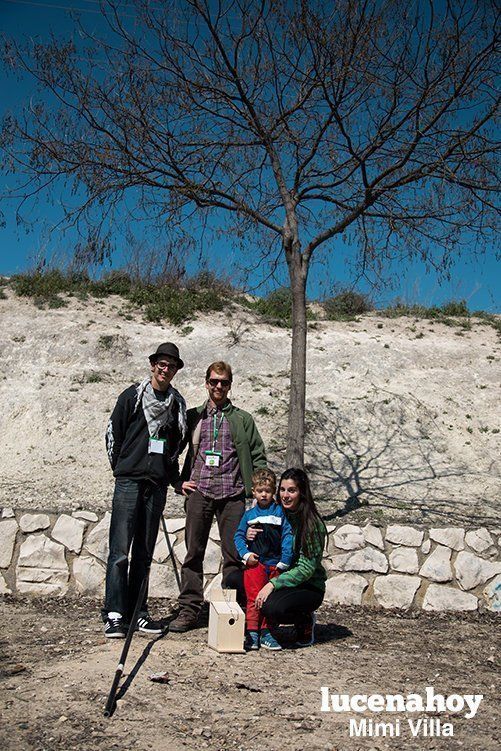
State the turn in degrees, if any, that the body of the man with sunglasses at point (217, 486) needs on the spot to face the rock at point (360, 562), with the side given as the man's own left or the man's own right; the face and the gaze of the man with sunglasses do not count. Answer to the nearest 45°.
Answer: approximately 135° to the man's own left

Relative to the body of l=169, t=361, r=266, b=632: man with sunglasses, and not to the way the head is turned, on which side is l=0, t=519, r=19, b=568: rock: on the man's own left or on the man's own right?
on the man's own right

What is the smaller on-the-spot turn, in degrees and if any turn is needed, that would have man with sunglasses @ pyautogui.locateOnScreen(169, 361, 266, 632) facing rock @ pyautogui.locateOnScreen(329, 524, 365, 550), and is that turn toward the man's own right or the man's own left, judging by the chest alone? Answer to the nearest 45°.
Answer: approximately 135° to the man's own left

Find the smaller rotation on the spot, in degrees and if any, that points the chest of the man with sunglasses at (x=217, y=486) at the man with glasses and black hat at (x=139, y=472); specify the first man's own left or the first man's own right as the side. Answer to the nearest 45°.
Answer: approximately 90° to the first man's own right

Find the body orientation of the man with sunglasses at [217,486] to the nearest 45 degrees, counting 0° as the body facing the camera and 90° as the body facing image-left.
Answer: approximately 0°

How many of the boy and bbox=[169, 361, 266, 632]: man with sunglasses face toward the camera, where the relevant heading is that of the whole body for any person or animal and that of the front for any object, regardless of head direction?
2

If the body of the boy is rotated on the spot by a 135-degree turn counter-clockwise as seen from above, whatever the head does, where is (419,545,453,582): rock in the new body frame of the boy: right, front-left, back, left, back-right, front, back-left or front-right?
front

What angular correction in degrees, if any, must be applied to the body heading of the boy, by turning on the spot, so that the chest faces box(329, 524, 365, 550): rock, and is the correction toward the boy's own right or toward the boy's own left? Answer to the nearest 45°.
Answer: approximately 135° to the boy's own left
